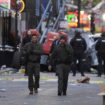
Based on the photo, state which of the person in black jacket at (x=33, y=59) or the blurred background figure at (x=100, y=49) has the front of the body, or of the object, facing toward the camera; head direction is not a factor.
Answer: the person in black jacket

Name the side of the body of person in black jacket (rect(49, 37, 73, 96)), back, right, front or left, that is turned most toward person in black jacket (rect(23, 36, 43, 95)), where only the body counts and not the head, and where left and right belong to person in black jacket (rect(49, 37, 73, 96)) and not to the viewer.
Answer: right

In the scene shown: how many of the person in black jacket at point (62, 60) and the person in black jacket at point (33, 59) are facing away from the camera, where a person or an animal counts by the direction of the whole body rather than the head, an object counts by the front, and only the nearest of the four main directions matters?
0

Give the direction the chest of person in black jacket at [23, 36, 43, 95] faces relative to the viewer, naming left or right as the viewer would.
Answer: facing the viewer

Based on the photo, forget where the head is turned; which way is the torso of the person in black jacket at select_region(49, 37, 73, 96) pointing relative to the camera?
toward the camera

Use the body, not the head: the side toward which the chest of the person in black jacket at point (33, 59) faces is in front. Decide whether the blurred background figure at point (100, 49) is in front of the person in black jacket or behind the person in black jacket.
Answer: behind
